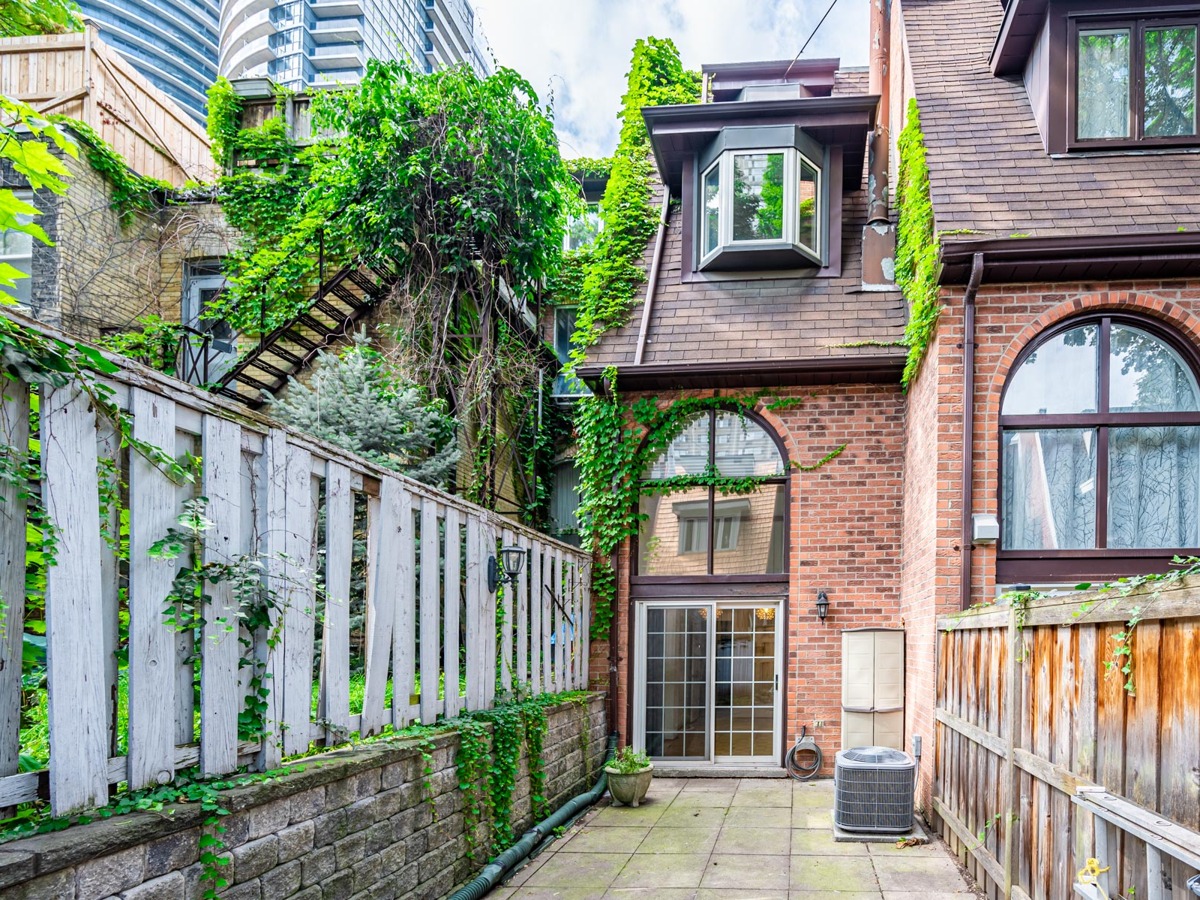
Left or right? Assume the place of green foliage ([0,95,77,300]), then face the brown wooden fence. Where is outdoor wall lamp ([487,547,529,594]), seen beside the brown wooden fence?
left

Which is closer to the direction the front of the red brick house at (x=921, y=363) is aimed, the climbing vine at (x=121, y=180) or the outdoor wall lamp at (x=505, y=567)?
the outdoor wall lamp

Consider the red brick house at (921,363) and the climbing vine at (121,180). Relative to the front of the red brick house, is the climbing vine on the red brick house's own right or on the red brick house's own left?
on the red brick house's own right

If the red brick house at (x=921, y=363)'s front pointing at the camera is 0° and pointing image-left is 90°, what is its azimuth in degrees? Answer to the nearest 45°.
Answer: approximately 0°
